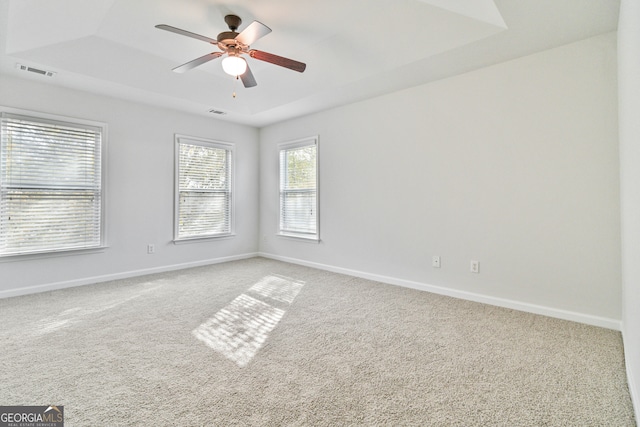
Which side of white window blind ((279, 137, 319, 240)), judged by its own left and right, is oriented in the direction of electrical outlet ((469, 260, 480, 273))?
left

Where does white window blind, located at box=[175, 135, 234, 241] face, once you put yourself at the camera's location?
facing the viewer and to the right of the viewer

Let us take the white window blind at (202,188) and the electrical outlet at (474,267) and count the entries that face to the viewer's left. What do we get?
0

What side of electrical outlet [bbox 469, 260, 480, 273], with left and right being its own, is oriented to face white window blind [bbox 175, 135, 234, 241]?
right

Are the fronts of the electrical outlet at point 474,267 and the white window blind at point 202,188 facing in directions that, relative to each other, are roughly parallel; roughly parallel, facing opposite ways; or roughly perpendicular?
roughly perpendicular

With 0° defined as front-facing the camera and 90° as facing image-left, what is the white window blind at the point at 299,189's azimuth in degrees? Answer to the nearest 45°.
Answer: approximately 45°

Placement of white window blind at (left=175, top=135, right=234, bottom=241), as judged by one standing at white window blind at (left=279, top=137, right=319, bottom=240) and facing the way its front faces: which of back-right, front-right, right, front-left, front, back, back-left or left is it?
front-right

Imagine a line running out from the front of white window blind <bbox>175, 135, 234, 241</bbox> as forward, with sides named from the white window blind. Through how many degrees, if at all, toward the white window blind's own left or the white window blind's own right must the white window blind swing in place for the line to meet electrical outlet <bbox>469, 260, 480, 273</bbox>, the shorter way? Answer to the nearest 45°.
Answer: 0° — it already faces it

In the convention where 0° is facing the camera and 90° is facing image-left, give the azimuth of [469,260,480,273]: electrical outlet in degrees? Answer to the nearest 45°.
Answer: approximately 0°

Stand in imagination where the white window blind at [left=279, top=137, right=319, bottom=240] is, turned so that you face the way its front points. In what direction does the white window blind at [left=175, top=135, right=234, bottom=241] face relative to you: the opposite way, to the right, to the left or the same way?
to the left
